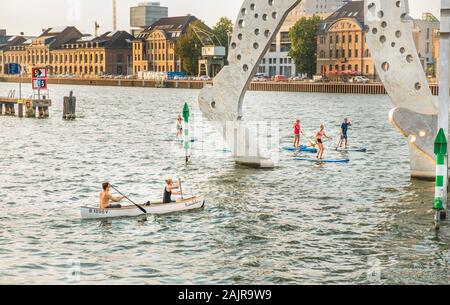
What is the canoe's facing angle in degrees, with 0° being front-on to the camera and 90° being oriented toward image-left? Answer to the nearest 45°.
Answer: approximately 270°

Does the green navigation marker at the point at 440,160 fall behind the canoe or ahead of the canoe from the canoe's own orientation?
ahead
